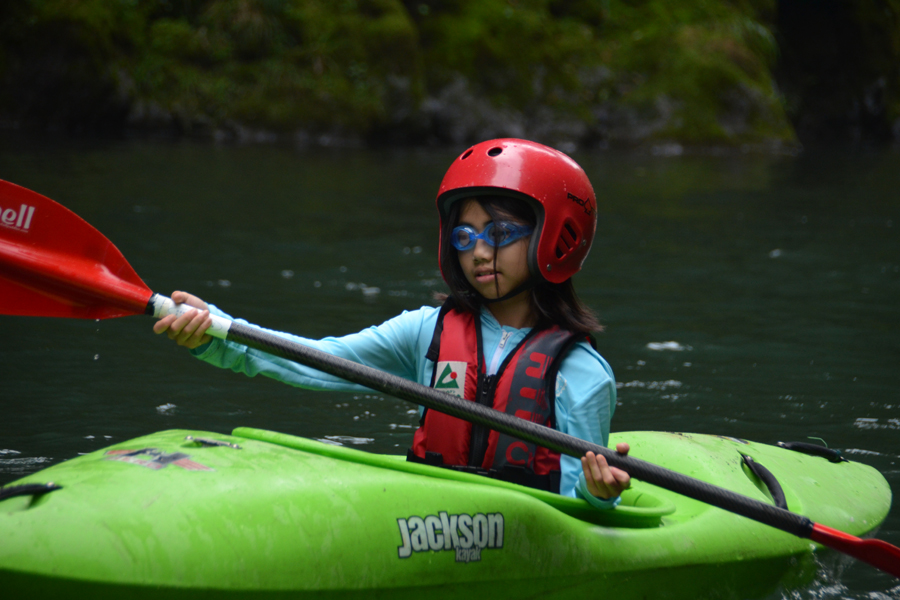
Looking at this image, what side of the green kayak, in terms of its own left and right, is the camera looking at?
left
